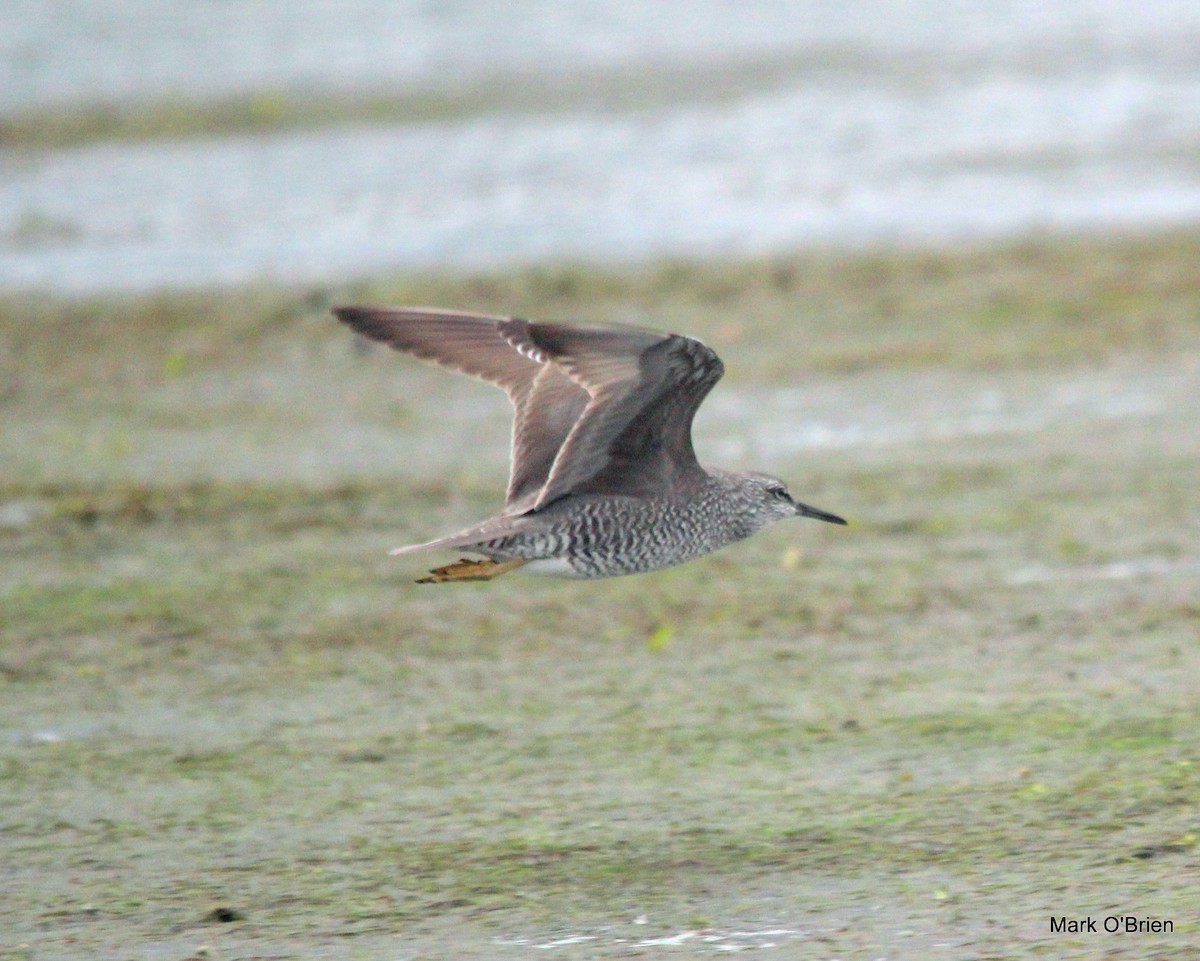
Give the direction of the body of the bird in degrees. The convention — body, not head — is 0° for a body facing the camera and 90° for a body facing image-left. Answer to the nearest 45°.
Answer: approximately 270°
